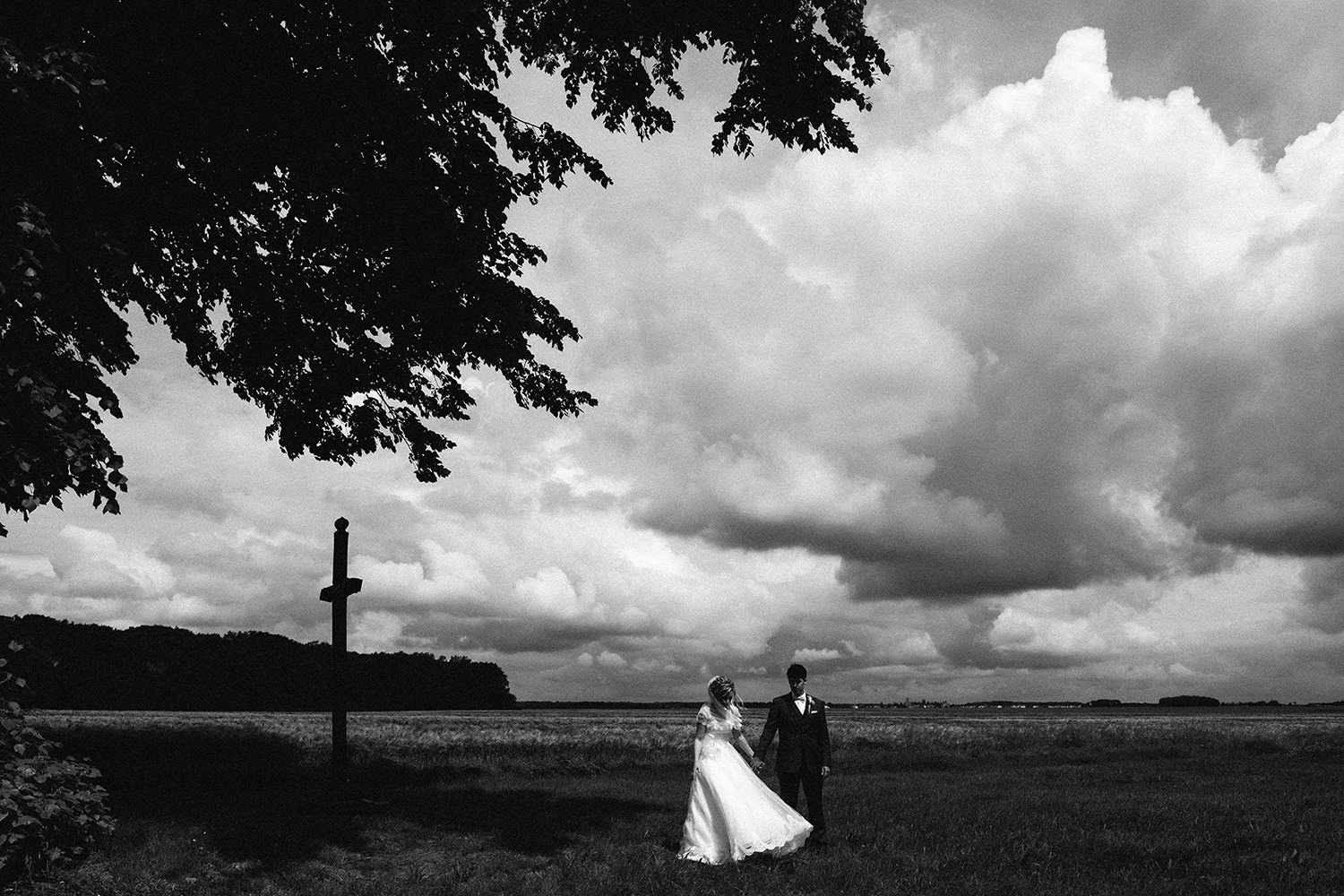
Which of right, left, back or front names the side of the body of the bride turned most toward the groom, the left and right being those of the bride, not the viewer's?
left
